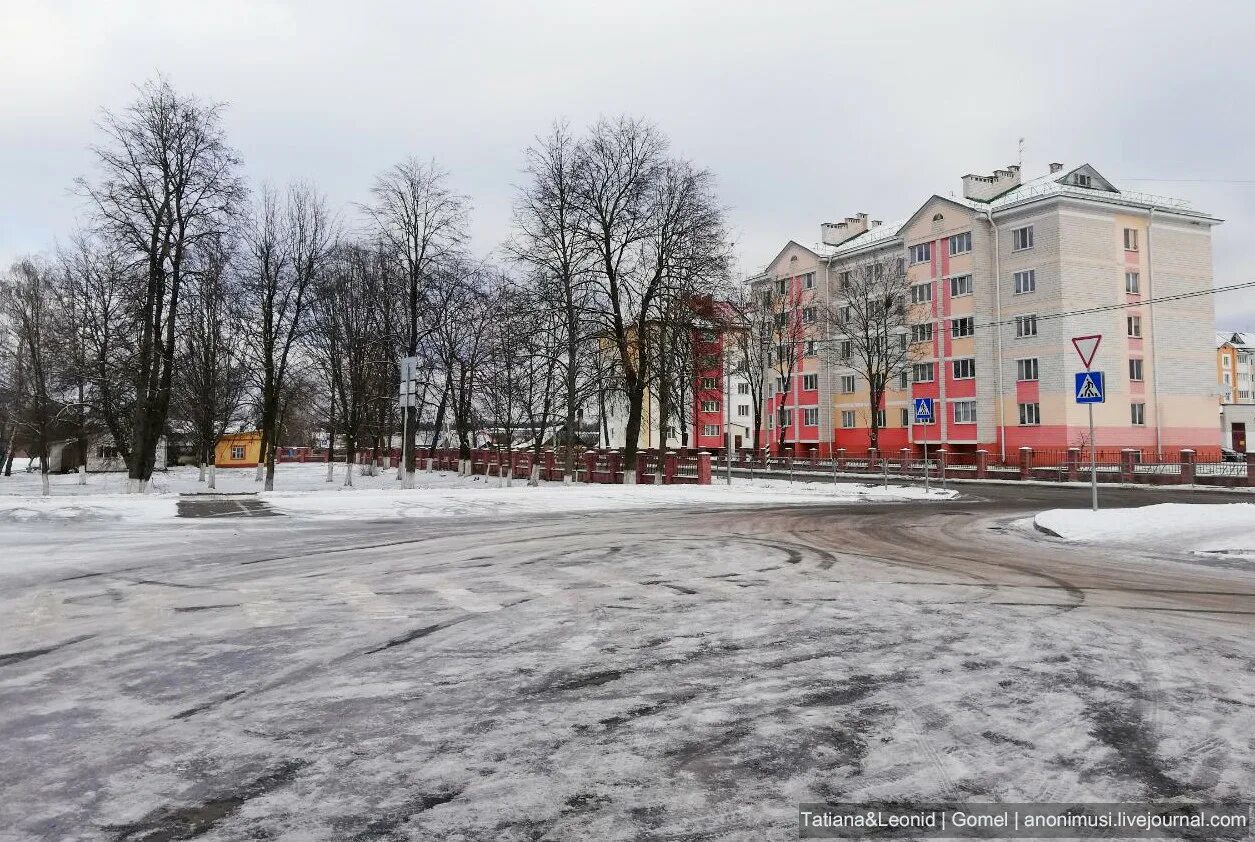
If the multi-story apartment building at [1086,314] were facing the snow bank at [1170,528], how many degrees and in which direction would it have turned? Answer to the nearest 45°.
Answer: approximately 45° to its left

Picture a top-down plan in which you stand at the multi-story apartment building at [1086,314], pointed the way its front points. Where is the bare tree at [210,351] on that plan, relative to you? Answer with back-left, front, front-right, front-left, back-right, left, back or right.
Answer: front

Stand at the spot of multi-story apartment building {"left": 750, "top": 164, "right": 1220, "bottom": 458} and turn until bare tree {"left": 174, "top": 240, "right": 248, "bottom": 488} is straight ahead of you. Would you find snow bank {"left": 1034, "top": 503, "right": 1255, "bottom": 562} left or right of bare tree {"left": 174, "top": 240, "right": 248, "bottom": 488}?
left

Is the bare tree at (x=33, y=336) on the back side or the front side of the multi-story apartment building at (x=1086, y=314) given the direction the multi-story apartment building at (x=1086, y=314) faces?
on the front side

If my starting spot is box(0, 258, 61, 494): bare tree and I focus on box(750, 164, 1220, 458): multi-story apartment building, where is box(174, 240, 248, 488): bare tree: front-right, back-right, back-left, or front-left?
front-right

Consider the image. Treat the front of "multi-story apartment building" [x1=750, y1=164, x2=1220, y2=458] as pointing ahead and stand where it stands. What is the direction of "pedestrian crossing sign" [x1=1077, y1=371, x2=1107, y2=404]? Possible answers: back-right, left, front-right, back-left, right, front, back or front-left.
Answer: front-left

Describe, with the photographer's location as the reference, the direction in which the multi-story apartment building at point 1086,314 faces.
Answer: facing the viewer and to the left of the viewer

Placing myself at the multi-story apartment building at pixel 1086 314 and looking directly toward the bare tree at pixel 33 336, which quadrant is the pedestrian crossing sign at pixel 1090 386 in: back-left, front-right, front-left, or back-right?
front-left
